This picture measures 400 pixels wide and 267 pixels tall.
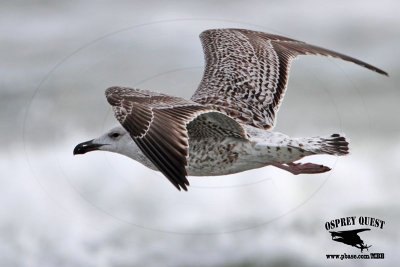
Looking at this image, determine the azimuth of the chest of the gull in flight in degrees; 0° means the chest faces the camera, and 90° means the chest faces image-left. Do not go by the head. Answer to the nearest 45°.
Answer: approximately 90°
